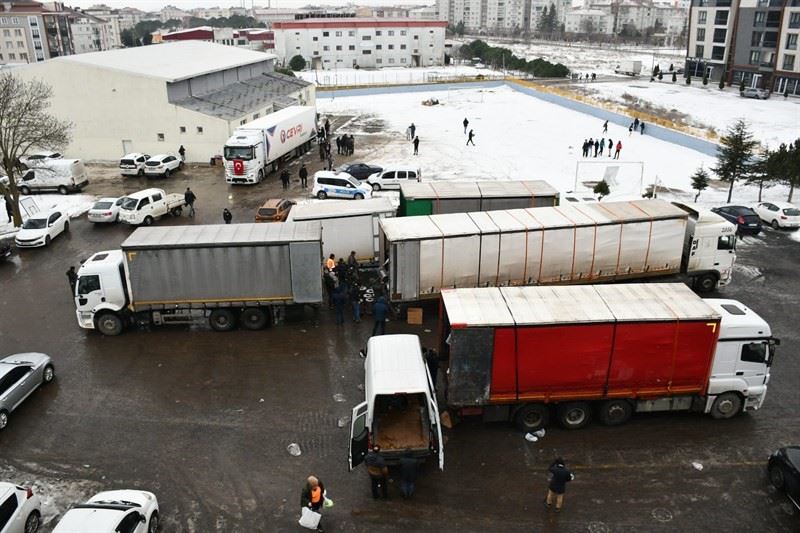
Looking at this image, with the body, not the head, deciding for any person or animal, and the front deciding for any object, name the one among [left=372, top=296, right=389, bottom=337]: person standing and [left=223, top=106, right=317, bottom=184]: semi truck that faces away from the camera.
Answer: the person standing

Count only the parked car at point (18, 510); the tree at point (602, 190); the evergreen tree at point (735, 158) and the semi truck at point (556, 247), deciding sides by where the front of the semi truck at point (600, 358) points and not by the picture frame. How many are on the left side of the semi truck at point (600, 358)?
3

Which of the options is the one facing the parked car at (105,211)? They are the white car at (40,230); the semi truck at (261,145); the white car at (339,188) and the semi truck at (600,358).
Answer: the semi truck at (261,145)

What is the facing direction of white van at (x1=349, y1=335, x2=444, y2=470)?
away from the camera

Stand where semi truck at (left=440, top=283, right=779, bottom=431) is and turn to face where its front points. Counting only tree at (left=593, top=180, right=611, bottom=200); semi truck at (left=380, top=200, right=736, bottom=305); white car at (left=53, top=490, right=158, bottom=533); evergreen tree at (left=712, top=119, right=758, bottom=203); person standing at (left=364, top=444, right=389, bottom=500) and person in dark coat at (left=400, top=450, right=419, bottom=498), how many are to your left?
3

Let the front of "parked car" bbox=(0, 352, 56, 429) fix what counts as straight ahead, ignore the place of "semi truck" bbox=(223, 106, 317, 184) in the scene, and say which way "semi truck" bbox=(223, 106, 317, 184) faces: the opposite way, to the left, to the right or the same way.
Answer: the opposite way

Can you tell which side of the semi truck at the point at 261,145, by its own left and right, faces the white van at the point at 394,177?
left

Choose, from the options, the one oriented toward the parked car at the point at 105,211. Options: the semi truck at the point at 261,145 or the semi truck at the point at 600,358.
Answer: the semi truck at the point at 261,145

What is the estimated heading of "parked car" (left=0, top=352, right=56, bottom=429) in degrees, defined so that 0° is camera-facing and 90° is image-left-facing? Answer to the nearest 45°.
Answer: approximately 225°

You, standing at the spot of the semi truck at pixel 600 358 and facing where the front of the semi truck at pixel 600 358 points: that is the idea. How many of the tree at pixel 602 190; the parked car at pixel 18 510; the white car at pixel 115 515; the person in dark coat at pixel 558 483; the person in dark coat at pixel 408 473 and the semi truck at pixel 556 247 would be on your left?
2
